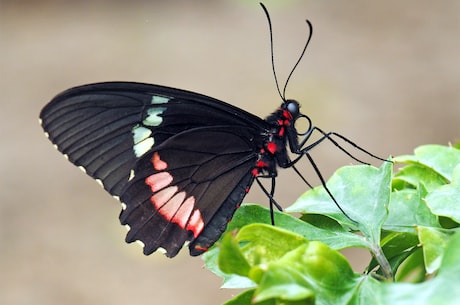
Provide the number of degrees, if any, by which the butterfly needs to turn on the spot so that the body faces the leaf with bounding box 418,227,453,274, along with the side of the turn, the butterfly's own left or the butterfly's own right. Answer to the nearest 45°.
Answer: approximately 45° to the butterfly's own right

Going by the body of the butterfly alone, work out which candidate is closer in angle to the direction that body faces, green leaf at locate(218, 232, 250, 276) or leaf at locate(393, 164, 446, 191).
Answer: the leaf

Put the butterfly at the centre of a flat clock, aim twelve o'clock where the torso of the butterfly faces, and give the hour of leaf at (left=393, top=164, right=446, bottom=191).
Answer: The leaf is roughly at 1 o'clock from the butterfly.

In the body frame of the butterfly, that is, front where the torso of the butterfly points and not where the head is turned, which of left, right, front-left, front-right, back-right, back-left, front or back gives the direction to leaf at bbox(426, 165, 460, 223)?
front-right

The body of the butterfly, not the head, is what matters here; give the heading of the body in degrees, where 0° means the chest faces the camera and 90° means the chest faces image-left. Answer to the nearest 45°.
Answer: approximately 270°
